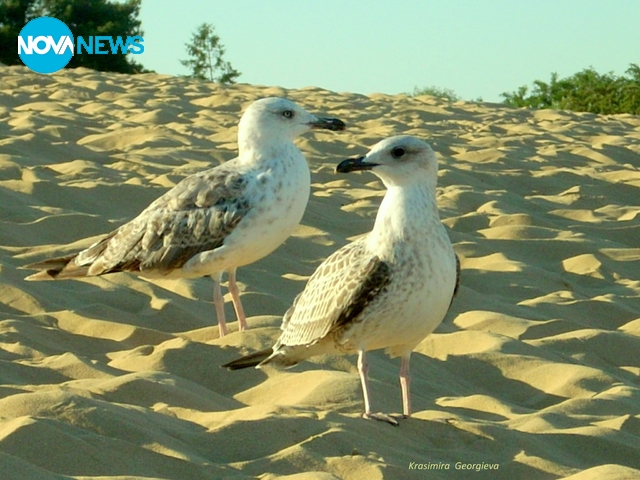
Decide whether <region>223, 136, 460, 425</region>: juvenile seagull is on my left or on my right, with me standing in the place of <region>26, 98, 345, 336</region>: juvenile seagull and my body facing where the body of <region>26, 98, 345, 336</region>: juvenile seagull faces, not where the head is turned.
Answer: on my right

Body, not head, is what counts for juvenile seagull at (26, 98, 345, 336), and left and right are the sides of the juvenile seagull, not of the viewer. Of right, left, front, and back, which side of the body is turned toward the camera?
right

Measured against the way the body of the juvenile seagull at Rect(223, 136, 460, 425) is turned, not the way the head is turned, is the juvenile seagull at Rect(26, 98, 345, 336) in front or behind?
behind

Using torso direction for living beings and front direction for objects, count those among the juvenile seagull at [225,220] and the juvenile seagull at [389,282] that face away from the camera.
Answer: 0

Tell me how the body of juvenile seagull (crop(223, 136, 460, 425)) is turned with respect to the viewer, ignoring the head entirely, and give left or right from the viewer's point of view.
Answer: facing the viewer and to the right of the viewer
